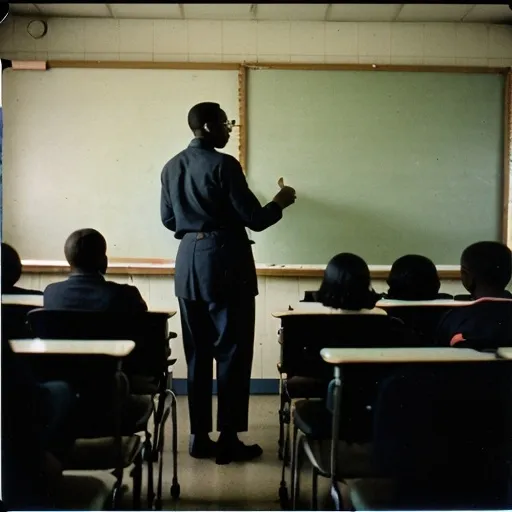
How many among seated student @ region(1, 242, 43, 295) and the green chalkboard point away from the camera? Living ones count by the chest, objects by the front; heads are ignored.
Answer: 1

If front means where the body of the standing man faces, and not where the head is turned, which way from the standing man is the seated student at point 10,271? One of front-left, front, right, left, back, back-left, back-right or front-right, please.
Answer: back-left

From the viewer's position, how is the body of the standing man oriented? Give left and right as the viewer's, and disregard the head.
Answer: facing away from the viewer and to the right of the viewer

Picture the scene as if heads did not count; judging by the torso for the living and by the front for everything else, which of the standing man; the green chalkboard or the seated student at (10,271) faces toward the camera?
the green chalkboard

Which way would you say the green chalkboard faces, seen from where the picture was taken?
facing the viewer

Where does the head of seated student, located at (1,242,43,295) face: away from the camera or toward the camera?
away from the camera

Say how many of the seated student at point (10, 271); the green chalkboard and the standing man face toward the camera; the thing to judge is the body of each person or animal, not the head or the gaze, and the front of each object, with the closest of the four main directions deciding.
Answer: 1

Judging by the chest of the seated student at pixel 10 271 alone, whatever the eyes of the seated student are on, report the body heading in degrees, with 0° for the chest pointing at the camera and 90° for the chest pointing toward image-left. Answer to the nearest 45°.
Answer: approximately 180°

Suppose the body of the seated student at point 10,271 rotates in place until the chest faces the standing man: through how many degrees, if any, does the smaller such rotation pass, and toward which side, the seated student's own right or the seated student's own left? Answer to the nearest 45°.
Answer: approximately 90° to the seated student's own right

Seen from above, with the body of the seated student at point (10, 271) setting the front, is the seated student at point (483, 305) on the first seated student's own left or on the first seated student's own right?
on the first seated student's own right

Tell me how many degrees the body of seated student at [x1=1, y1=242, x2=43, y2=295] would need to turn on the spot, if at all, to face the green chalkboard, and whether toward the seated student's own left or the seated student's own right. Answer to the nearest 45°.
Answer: approximately 90° to the seated student's own right

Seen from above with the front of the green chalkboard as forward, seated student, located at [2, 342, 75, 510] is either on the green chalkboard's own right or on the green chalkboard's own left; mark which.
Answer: on the green chalkboard's own right
